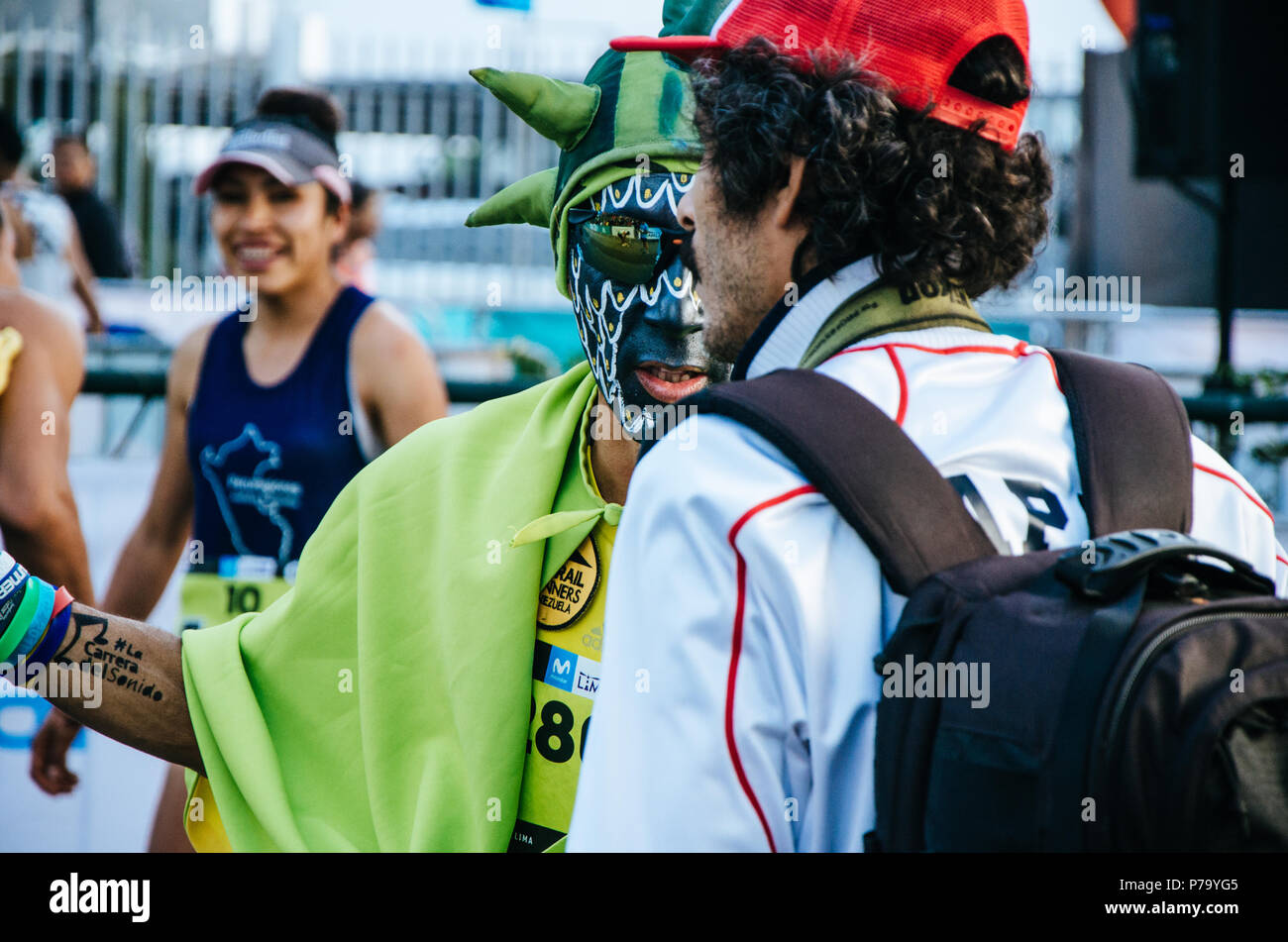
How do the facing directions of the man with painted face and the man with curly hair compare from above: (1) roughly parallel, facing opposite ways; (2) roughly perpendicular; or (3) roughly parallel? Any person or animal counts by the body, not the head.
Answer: roughly parallel, facing opposite ways

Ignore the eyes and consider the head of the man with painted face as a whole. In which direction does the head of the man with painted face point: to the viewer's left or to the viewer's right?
to the viewer's right

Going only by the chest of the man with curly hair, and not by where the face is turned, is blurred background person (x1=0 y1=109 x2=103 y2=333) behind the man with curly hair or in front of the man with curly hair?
in front

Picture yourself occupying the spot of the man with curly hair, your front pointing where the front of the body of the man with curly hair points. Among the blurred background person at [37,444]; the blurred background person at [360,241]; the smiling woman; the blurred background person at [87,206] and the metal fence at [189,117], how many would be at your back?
0

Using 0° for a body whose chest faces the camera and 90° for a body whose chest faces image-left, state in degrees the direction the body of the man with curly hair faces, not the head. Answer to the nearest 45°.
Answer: approximately 135°

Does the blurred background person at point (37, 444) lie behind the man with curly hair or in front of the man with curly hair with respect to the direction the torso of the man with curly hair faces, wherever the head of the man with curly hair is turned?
in front

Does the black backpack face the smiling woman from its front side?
no

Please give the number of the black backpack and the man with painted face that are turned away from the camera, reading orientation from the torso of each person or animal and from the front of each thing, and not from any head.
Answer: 0

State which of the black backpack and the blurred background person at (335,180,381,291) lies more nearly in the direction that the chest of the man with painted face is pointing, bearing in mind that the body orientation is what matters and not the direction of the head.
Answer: the black backpack

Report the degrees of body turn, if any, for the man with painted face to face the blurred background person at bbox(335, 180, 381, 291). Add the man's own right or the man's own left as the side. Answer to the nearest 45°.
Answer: approximately 135° to the man's own left

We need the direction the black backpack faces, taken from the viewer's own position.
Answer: facing the viewer and to the right of the viewer

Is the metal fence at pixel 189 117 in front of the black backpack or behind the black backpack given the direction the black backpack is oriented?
behind

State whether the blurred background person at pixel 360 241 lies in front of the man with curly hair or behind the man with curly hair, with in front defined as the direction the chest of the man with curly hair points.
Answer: in front
